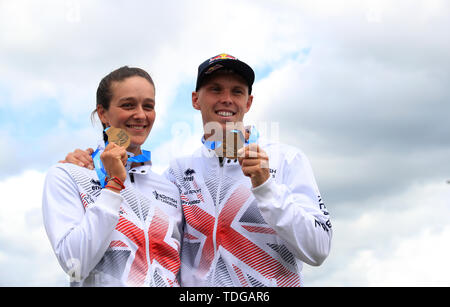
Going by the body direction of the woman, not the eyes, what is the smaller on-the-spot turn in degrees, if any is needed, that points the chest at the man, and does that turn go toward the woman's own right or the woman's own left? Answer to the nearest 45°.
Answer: approximately 45° to the woman's own left

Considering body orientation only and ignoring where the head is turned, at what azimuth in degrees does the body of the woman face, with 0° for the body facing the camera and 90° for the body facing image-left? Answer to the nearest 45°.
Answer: approximately 315°

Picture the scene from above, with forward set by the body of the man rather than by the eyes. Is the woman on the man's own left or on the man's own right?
on the man's own right

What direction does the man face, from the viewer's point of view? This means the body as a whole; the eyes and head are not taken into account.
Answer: toward the camera

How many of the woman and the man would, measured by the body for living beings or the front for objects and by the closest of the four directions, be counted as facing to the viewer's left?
0

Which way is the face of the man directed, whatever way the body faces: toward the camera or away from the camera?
toward the camera
